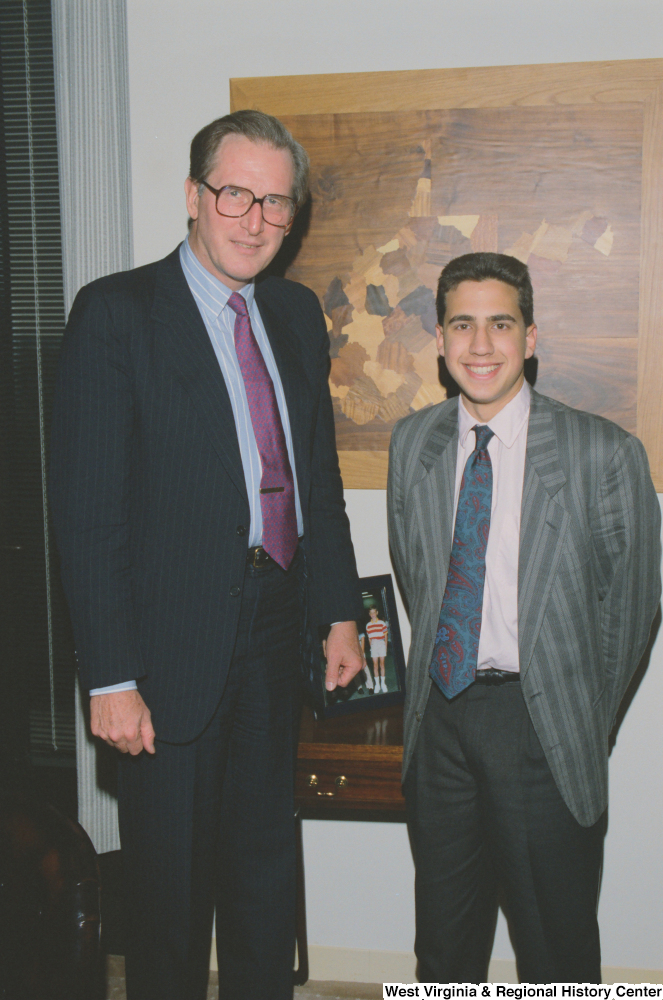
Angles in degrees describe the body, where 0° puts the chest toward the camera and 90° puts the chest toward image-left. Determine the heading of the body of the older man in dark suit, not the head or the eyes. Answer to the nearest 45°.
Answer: approximately 315°

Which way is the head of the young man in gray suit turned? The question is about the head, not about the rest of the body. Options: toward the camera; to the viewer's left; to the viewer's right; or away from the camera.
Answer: toward the camera

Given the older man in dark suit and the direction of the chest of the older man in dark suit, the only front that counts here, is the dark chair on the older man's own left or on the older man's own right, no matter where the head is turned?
on the older man's own right

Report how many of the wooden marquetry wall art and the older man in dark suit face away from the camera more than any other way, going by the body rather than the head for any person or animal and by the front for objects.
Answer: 0

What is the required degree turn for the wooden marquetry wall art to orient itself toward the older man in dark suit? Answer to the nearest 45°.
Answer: approximately 45° to its right

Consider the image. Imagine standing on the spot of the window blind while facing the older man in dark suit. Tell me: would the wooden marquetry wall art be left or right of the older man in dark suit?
left

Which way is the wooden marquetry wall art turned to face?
toward the camera

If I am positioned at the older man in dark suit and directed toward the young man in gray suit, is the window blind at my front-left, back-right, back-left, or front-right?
back-left
